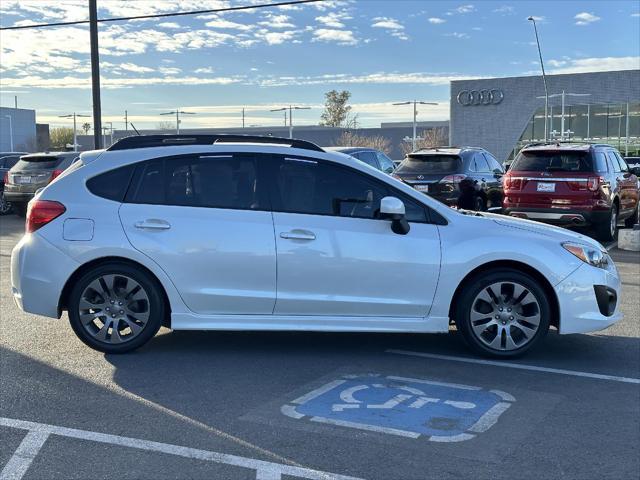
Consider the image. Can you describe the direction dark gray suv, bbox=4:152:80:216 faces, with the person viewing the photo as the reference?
facing away from the viewer and to the right of the viewer

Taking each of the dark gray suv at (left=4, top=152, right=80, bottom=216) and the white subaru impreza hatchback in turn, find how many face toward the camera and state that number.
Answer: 0

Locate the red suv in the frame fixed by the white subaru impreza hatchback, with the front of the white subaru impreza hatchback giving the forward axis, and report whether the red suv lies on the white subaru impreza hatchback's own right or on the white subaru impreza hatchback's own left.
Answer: on the white subaru impreza hatchback's own left

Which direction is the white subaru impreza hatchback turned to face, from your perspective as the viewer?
facing to the right of the viewer

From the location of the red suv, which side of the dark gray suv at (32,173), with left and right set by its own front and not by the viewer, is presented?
right

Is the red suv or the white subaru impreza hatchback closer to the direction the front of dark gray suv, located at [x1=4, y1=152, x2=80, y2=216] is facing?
the red suv

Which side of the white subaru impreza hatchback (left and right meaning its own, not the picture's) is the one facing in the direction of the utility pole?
left
